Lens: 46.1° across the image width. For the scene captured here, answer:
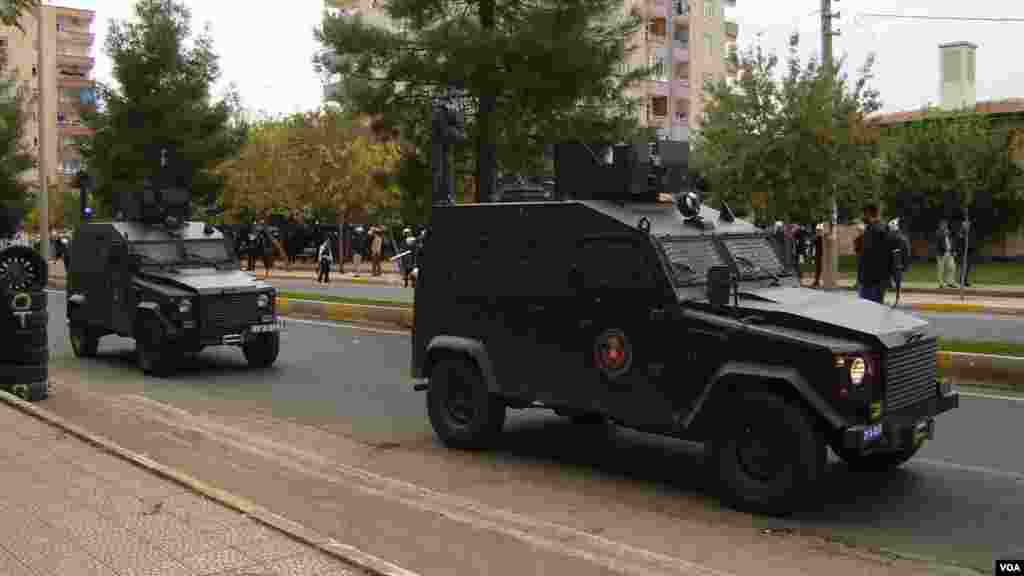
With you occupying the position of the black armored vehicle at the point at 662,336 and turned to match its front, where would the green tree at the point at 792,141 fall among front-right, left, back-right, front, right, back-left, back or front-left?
back-left

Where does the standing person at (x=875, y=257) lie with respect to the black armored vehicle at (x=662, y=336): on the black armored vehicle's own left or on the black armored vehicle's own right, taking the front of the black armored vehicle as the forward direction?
on the black armored vehicle's own left

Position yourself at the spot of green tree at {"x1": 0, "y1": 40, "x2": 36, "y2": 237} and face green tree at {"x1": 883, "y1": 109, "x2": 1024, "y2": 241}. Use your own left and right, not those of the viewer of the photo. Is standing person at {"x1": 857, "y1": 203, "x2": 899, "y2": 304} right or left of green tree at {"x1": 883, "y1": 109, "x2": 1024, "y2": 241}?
right

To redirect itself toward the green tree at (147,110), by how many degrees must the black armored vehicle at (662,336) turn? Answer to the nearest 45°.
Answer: approximately 180°

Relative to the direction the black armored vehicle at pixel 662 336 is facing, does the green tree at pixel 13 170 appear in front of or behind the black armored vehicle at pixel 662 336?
behind

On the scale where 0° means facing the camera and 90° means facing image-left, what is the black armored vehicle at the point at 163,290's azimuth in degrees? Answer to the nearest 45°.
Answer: approximately 315°

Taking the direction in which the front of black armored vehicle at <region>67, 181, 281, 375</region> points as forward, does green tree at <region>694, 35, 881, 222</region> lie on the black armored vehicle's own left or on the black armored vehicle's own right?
on the black armored vehicle's own left

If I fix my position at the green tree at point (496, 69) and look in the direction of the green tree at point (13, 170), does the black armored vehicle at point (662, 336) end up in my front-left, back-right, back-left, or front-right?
back-left

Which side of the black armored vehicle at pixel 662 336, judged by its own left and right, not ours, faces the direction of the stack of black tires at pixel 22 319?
back

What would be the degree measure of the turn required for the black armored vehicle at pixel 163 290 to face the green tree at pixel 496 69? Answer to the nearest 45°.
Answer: approximately 90° to its left

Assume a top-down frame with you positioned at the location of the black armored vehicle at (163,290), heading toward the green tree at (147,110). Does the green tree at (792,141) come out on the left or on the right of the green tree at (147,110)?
right

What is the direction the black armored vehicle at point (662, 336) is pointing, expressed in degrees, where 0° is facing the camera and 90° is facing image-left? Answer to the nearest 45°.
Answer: approximately 315°

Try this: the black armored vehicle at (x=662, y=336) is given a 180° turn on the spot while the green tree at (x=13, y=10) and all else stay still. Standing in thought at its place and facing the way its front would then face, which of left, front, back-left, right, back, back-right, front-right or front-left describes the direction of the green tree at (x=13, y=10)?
front-left
